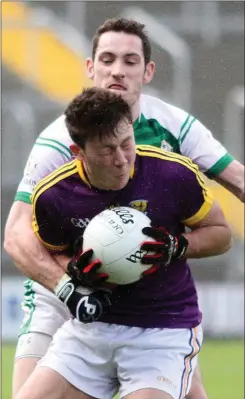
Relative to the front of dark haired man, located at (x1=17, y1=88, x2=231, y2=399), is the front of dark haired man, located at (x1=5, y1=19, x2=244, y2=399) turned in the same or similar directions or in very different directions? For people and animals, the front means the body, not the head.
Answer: same or similar directions

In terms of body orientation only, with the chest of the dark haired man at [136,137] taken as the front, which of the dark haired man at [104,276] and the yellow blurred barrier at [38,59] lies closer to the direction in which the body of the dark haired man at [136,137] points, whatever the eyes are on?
the dark haired man

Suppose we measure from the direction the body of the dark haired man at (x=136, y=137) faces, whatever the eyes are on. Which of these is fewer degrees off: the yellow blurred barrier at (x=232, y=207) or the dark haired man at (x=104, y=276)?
the dark haired man

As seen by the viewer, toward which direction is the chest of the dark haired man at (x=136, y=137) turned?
toward the camera

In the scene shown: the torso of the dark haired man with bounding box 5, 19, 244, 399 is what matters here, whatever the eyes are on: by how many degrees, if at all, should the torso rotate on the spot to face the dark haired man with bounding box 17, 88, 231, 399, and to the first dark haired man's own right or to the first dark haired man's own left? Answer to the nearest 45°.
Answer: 0° — they already face them

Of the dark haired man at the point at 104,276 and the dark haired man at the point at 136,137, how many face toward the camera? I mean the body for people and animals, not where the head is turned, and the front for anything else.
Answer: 2

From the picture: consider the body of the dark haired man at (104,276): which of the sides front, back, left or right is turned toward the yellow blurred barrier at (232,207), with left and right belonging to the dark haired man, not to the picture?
back

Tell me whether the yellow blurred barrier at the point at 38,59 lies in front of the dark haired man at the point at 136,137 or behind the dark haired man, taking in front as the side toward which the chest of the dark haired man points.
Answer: behind

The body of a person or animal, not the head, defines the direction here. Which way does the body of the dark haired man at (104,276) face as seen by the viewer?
toward the camera

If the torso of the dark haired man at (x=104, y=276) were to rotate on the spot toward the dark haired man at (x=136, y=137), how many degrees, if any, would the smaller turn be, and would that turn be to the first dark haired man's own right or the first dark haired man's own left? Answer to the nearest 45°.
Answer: approximately 180°

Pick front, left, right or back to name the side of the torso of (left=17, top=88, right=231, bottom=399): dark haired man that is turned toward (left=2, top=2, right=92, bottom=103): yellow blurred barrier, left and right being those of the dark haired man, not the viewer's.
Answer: back
